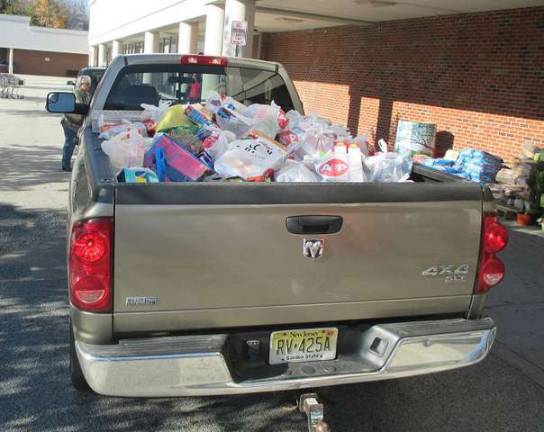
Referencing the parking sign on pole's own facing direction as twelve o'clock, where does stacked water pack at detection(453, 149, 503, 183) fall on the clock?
The stacked water pack is roughly at 10 o'clock from the parking sign on pole.

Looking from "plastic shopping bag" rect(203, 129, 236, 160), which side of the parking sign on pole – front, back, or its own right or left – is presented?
front

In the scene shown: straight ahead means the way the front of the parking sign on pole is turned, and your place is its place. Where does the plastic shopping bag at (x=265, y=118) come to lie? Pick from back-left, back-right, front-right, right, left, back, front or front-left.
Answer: front

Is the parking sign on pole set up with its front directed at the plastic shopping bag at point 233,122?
yes

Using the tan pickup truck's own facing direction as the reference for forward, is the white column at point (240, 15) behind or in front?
in front

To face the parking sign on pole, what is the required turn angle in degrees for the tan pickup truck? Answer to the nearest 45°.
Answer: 0° — it already faces it

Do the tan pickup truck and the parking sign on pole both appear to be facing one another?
yes

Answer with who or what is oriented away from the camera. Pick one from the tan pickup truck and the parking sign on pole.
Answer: the tan pickup truck

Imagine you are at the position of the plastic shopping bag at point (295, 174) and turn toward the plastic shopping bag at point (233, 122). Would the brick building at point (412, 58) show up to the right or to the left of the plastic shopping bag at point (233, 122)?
right

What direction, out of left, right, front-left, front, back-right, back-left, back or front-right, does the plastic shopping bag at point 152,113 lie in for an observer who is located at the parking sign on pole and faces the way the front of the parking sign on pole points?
front

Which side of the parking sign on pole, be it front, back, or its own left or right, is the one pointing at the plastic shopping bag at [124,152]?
front

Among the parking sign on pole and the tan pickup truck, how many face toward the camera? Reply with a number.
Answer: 1

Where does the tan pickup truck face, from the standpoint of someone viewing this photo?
facing away from the viewer

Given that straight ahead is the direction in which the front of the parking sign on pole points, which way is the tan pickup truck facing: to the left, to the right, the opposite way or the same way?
the opposite way

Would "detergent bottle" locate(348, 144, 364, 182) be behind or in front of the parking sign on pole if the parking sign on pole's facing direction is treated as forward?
in front

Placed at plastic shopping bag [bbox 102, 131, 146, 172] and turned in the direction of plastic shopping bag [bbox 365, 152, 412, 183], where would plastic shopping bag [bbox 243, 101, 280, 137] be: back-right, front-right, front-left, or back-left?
front-left

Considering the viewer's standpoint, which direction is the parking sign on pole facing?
facing the viewer

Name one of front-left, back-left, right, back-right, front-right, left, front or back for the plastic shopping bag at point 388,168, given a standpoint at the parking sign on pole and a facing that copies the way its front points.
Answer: front
